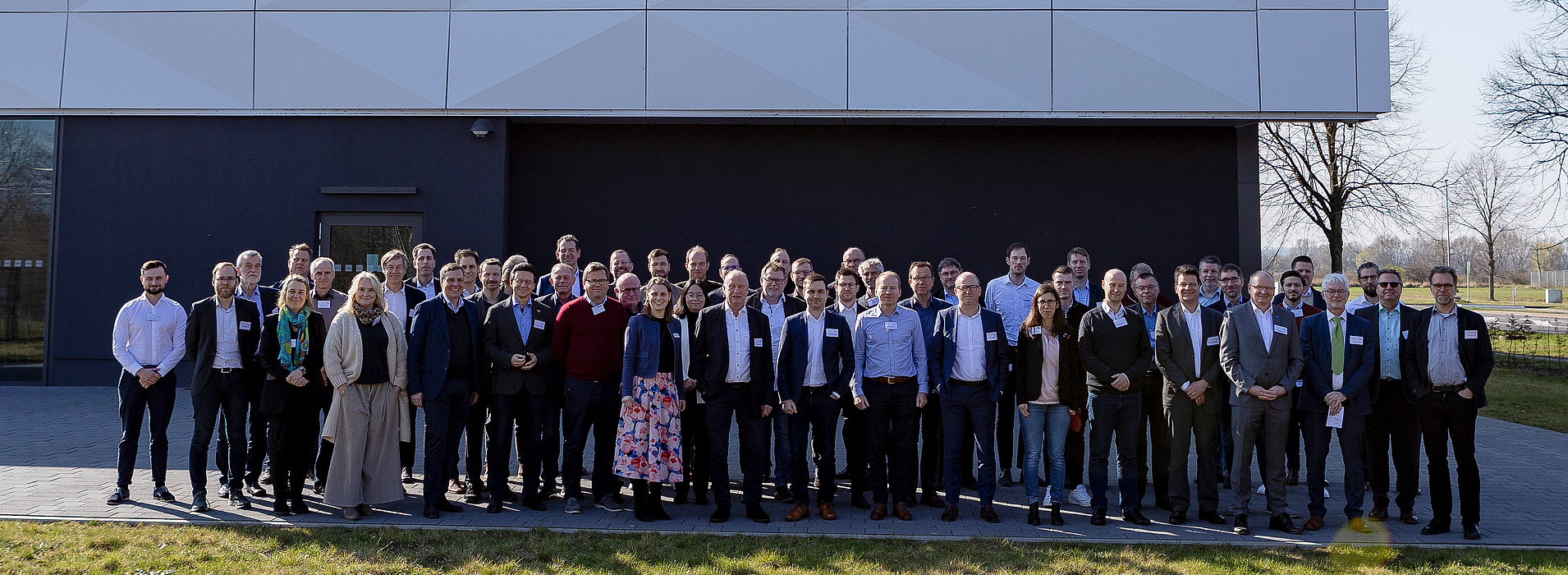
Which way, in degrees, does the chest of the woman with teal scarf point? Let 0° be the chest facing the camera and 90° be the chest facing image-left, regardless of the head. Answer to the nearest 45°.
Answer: approximately 0°

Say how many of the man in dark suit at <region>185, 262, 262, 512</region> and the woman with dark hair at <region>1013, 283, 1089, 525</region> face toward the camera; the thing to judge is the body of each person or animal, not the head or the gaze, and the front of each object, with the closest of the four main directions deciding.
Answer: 2

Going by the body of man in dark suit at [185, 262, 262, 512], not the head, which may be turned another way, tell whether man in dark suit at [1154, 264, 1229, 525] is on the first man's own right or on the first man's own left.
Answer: on the first man's own left

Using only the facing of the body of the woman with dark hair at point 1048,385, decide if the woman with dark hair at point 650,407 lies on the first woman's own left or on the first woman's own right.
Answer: on the first woman's own right

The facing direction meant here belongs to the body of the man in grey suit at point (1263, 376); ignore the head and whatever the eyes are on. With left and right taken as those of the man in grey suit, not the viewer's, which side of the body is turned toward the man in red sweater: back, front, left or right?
right

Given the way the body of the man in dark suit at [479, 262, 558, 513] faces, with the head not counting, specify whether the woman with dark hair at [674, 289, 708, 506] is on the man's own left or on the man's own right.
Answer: on the man's own left

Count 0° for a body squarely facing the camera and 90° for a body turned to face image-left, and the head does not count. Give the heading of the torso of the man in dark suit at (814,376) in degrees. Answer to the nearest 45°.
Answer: approximately 0°

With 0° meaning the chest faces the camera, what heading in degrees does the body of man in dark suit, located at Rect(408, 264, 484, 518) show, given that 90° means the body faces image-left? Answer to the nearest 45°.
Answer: approximately 315°

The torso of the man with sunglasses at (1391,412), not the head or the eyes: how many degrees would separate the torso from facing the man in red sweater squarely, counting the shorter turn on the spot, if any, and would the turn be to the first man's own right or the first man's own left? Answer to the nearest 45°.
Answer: approximately 45° to the first man's own right
